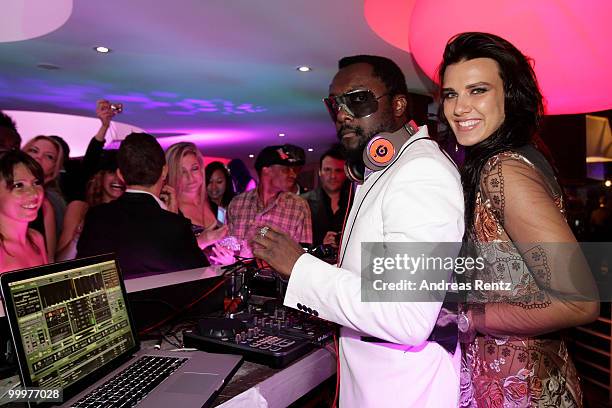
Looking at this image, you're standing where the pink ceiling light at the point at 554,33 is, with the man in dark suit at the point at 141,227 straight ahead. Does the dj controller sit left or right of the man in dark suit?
left

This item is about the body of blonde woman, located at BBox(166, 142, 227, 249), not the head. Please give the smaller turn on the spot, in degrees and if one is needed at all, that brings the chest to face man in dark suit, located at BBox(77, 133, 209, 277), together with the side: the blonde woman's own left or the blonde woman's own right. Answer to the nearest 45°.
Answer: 0° — they already face them

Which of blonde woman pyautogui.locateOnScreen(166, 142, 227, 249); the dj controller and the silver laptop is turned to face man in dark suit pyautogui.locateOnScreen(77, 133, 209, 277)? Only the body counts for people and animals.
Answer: the blonde woman

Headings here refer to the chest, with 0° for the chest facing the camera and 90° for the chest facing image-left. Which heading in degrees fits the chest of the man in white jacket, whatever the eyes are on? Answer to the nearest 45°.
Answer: approximately 90°
